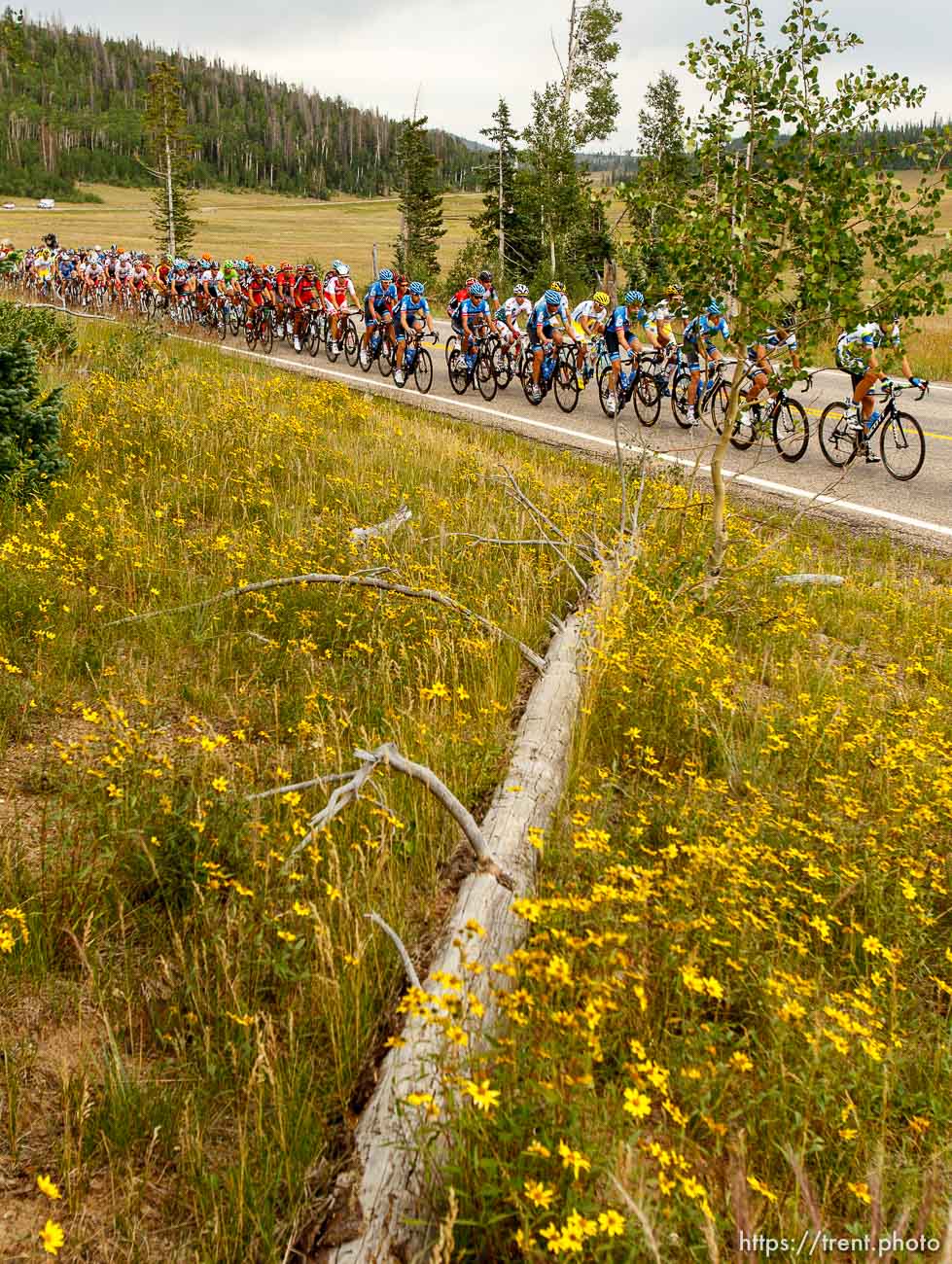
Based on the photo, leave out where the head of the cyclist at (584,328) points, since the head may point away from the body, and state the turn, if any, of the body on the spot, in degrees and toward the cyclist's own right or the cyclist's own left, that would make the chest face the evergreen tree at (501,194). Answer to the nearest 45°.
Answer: approximately 135° to the cyclist's own left

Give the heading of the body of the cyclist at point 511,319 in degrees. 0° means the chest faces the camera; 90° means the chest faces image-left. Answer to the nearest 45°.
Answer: approximately 315°

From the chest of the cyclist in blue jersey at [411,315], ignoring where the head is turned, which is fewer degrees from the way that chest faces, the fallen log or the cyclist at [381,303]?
the fallen log

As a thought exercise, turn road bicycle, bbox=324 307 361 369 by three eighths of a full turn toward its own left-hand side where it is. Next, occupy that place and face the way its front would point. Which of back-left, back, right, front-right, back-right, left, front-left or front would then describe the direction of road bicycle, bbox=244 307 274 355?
front-left

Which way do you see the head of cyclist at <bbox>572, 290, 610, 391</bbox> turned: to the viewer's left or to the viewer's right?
to the viewer's right

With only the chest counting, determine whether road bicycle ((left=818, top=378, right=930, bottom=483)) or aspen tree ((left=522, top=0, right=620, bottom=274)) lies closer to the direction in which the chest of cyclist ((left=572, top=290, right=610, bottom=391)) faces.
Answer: the road bicycle

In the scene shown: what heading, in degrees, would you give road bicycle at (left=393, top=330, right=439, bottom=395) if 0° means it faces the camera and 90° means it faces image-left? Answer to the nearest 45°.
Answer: approximately 315°

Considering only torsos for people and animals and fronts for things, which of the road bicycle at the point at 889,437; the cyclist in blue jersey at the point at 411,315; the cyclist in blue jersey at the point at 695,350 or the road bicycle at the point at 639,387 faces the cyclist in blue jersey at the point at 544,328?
the cyclist in blue jersey at the point at 411,315

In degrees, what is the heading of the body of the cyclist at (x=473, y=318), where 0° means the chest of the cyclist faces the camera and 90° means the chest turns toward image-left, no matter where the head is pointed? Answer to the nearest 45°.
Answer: approximately 315°

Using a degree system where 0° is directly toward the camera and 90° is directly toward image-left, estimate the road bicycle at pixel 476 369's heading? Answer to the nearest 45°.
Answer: approximately 315°

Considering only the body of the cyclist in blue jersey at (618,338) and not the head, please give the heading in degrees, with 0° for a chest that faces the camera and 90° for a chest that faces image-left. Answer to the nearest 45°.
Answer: approximately 315°
